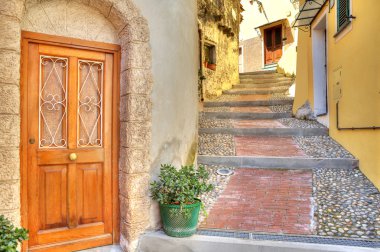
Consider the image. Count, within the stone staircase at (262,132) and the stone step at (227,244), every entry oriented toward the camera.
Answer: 2

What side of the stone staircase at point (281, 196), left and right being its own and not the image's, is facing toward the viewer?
front

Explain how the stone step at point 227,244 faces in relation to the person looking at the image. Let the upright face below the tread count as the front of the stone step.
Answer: facing the viewer

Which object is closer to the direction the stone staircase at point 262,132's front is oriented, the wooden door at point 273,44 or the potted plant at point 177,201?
the potted plant

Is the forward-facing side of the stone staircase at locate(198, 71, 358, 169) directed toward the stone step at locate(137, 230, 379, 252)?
yes

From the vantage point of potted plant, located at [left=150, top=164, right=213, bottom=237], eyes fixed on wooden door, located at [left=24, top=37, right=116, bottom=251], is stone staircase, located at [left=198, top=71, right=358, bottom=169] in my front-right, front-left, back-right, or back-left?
back-right

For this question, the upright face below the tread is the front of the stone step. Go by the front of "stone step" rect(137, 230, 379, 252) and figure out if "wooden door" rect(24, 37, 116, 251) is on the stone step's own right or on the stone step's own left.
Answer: on the stone step's own right

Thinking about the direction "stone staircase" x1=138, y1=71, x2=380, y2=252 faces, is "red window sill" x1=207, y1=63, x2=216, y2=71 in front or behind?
behind

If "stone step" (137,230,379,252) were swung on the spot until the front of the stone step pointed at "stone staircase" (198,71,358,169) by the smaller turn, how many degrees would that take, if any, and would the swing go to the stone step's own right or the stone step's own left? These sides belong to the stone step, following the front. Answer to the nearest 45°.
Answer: approximately 180°

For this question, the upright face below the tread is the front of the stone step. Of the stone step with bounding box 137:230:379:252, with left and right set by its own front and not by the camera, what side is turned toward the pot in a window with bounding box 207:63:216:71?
back
